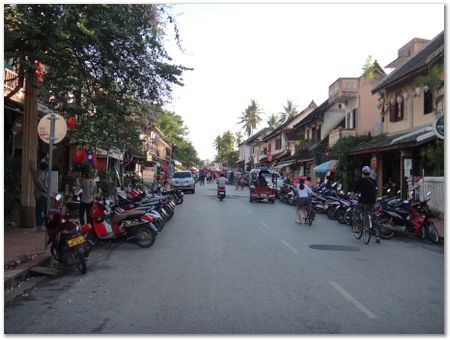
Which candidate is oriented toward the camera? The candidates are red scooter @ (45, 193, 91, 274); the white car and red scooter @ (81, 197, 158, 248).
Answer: the white car

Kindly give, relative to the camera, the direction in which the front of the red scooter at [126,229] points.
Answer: facing to the left of the viewer

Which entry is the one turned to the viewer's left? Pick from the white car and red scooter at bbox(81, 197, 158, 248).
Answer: the red scooter

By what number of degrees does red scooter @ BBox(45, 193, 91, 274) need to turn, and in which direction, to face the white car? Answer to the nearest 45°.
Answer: approximately 45° to its right

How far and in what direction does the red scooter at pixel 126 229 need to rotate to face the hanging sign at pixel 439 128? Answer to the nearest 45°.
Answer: approximately 180°

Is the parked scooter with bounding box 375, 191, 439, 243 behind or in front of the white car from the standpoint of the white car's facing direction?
in front

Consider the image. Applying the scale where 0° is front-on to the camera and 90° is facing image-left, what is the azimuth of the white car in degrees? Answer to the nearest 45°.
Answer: approximately 0°

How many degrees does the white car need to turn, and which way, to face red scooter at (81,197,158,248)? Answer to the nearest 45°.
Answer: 0° — it already faces it

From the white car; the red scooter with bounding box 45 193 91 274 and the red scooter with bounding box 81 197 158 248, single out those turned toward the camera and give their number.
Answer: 1
